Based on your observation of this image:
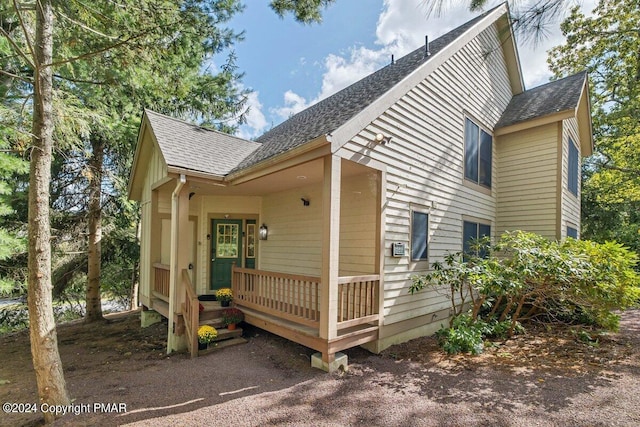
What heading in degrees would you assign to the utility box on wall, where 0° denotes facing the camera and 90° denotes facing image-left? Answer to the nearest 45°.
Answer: approximately 315°

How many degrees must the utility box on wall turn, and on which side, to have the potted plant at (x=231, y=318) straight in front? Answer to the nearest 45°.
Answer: approximately 135° to its right

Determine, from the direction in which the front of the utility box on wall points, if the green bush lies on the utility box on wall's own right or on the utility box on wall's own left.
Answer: on the utility box on wall's own left

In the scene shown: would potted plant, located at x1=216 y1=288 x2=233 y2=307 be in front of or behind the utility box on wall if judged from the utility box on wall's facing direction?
behind
